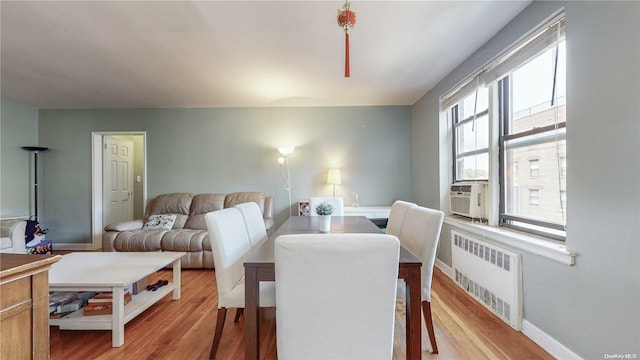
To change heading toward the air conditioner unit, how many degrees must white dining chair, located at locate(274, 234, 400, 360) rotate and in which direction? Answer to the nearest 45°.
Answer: approximately 45° to its right

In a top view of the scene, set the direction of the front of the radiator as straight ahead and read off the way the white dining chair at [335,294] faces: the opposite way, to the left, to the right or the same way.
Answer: to the right

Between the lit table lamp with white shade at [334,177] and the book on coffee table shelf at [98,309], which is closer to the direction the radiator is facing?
the book on coffee table shelf

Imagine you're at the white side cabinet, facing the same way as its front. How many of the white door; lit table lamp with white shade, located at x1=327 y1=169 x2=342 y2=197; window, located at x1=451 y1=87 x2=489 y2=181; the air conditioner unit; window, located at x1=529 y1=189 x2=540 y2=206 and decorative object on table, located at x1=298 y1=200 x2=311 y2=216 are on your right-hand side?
3

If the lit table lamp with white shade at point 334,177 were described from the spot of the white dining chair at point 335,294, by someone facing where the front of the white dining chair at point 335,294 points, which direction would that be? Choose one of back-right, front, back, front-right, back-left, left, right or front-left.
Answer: front

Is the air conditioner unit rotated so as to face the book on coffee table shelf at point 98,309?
yes

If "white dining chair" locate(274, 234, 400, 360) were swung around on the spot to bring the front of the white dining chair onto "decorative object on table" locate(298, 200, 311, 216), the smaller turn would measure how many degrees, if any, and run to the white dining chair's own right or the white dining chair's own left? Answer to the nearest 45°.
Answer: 0° — it already faces it

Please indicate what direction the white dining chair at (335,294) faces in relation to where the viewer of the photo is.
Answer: facing away from the viewer

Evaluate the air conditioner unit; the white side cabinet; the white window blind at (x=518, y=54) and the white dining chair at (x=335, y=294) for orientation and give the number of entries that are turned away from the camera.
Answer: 1

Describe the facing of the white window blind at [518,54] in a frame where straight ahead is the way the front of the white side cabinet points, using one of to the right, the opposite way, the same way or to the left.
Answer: to the right

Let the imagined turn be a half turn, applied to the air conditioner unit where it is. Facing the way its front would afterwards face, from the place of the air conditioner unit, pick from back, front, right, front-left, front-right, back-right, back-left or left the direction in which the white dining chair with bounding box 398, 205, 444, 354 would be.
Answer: back-right

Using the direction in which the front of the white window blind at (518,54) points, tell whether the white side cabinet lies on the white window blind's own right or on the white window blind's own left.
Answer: on the white window blind's own right

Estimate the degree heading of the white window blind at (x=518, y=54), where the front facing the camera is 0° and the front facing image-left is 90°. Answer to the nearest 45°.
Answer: approximately 45°

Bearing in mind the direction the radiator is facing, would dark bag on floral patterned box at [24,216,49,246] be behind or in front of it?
in front

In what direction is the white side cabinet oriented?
toward the camera

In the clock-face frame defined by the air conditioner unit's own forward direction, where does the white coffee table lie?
The white coffee table is roughly at 12 o'clock from the air conditioner unit.

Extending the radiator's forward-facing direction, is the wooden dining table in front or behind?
in front

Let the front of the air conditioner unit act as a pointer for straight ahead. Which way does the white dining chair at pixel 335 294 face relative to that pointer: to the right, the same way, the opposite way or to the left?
to the right
